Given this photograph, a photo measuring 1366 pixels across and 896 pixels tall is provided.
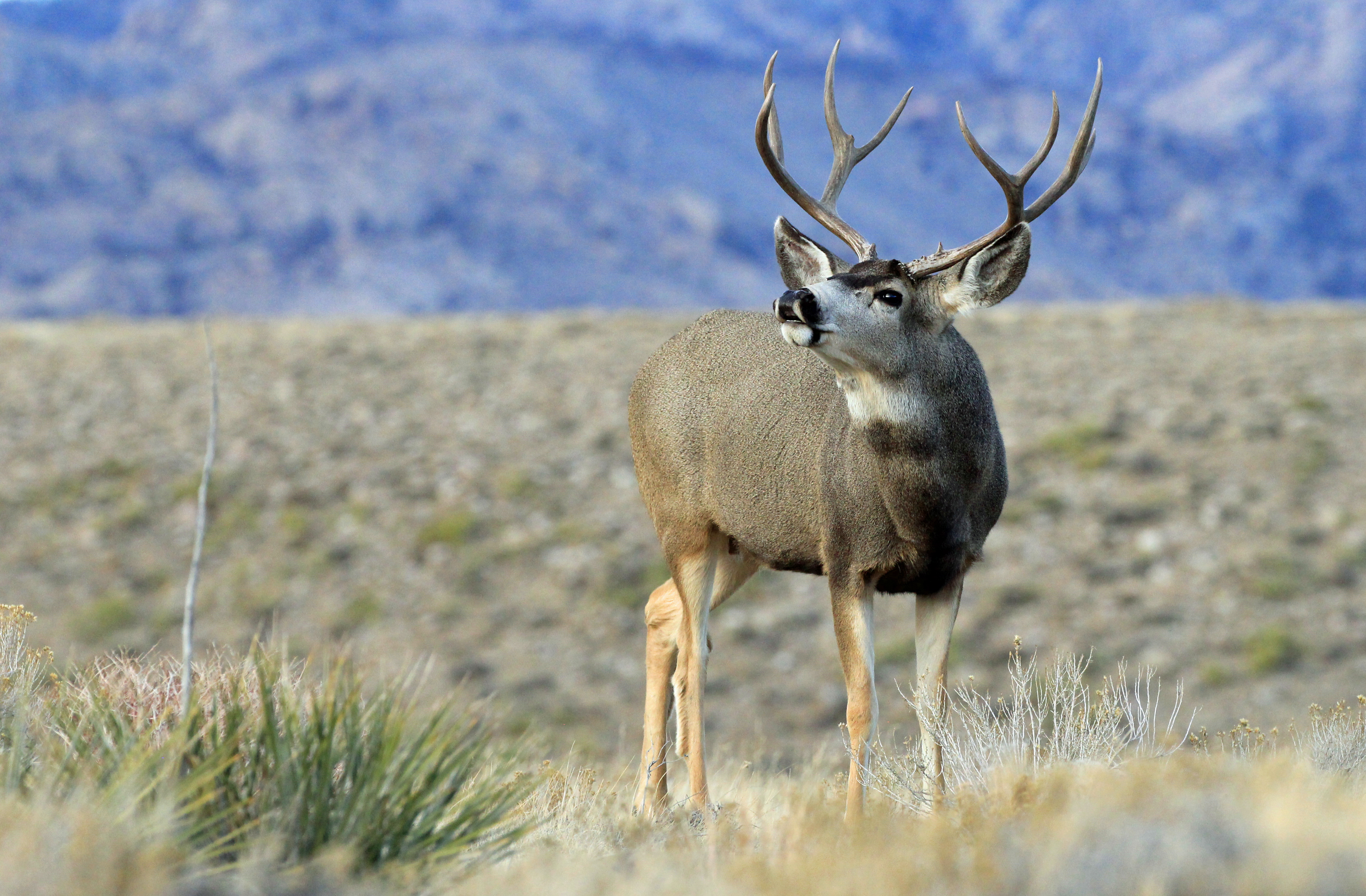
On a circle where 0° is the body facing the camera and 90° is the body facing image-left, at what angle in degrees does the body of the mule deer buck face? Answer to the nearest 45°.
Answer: approximately 315°
